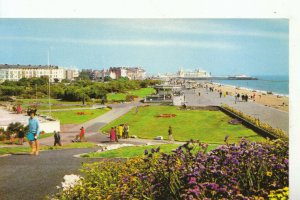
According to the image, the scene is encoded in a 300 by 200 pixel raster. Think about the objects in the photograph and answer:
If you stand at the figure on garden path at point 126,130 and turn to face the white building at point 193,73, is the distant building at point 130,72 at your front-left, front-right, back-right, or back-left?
front-left

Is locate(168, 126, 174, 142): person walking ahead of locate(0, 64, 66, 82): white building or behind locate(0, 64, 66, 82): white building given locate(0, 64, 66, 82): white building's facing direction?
ahead

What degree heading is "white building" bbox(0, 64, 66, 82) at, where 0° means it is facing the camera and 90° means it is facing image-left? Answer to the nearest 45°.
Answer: approximately 315°

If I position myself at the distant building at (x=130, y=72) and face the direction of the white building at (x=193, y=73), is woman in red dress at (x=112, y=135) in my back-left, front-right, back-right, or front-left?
back-right

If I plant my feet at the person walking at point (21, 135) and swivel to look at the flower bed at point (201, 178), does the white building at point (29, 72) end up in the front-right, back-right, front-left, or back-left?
back-left

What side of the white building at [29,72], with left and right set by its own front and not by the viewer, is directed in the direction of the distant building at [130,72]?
left

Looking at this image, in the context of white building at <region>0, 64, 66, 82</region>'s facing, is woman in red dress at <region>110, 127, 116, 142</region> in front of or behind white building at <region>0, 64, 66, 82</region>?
in front
